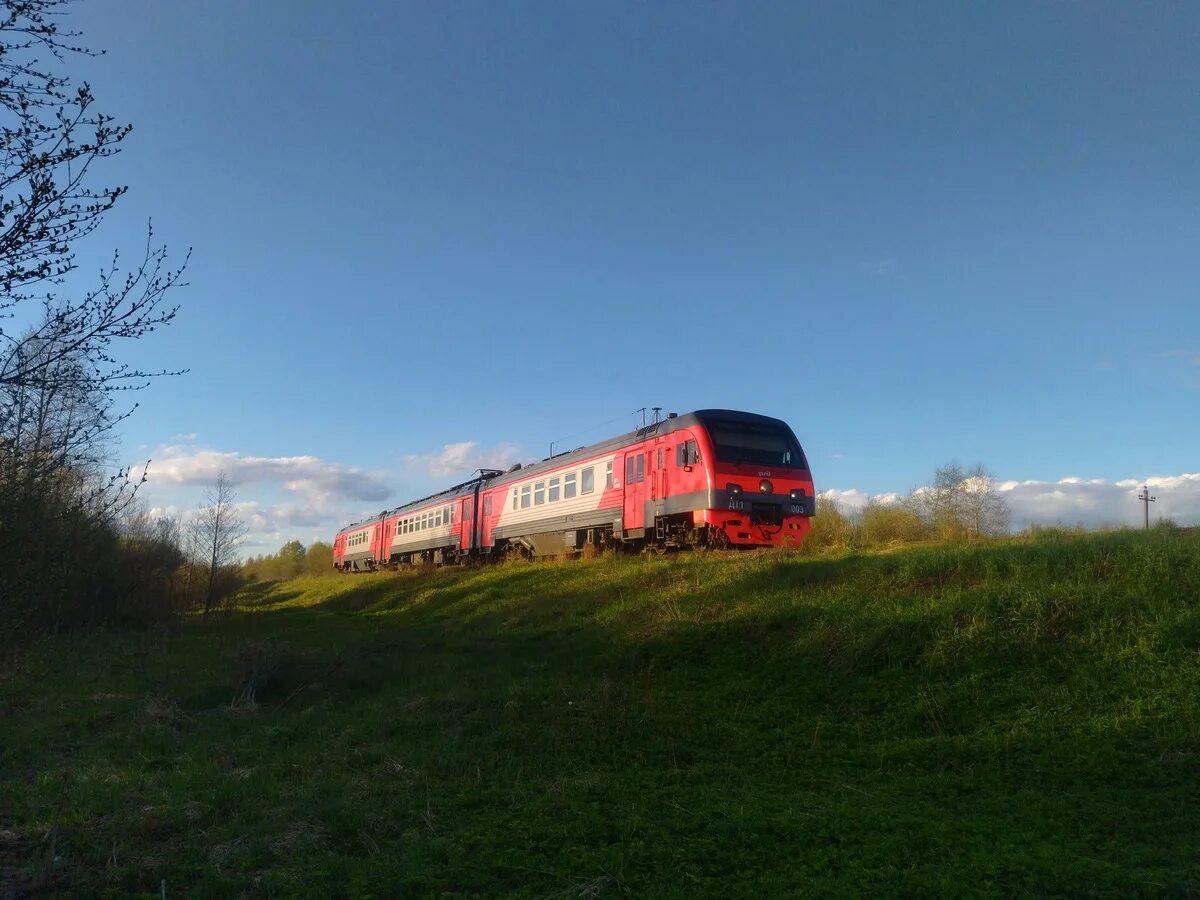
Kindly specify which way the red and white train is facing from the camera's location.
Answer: facing the viewer and to the right of the viewer
